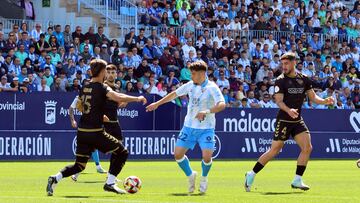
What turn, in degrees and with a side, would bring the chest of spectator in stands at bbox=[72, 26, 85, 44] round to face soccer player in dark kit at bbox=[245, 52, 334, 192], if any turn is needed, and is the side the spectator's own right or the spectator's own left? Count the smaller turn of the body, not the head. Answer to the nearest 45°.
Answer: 0° — they already face them

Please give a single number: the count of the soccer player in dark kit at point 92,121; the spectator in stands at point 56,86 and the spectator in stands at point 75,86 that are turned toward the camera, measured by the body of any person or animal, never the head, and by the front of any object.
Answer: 2

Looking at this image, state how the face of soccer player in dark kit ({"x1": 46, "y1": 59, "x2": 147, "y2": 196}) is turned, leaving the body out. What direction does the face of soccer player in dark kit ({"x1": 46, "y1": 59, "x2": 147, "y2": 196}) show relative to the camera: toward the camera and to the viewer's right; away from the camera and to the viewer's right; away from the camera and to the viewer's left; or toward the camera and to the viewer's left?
away from the camera and to the viewer's right

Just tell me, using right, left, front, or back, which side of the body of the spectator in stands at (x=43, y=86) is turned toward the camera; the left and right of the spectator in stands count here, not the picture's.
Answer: front

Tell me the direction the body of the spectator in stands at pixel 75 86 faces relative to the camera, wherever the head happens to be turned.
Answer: toward the camera

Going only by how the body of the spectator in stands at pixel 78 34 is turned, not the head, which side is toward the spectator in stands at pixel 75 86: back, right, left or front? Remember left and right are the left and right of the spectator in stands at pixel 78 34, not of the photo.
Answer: front

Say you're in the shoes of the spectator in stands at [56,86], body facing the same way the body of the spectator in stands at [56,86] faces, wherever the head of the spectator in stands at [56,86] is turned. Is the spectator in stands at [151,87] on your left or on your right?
on your left

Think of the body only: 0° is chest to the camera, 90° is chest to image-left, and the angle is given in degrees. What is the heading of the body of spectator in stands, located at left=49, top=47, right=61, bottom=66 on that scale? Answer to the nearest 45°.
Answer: approximately 0°

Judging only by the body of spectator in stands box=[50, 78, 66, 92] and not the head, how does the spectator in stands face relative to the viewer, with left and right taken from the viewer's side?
facing the viewer

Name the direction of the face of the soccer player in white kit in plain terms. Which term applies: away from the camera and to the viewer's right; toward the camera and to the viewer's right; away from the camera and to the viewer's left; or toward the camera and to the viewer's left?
toward the camera and to the viewer's left

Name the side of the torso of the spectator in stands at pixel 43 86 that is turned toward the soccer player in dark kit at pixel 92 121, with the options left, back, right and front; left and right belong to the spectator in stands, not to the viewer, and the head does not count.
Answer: front

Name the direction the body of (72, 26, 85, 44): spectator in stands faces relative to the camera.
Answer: toward the camera

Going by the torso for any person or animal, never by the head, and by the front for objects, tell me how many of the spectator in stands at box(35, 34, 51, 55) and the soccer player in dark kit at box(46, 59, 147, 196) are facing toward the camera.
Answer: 1

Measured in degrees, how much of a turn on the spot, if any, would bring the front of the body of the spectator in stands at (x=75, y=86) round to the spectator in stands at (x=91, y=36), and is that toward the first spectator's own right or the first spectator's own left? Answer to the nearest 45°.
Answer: approximately 180°

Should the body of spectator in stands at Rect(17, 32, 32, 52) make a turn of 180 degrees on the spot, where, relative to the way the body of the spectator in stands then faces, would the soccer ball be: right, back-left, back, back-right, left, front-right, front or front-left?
back

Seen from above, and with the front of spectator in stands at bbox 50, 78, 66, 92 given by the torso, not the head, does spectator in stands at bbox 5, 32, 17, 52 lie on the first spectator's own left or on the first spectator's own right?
on the first spectator's own right

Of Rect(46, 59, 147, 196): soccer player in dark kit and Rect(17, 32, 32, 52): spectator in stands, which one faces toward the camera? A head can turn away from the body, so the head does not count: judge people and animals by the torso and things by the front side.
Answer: the spectator in stands
